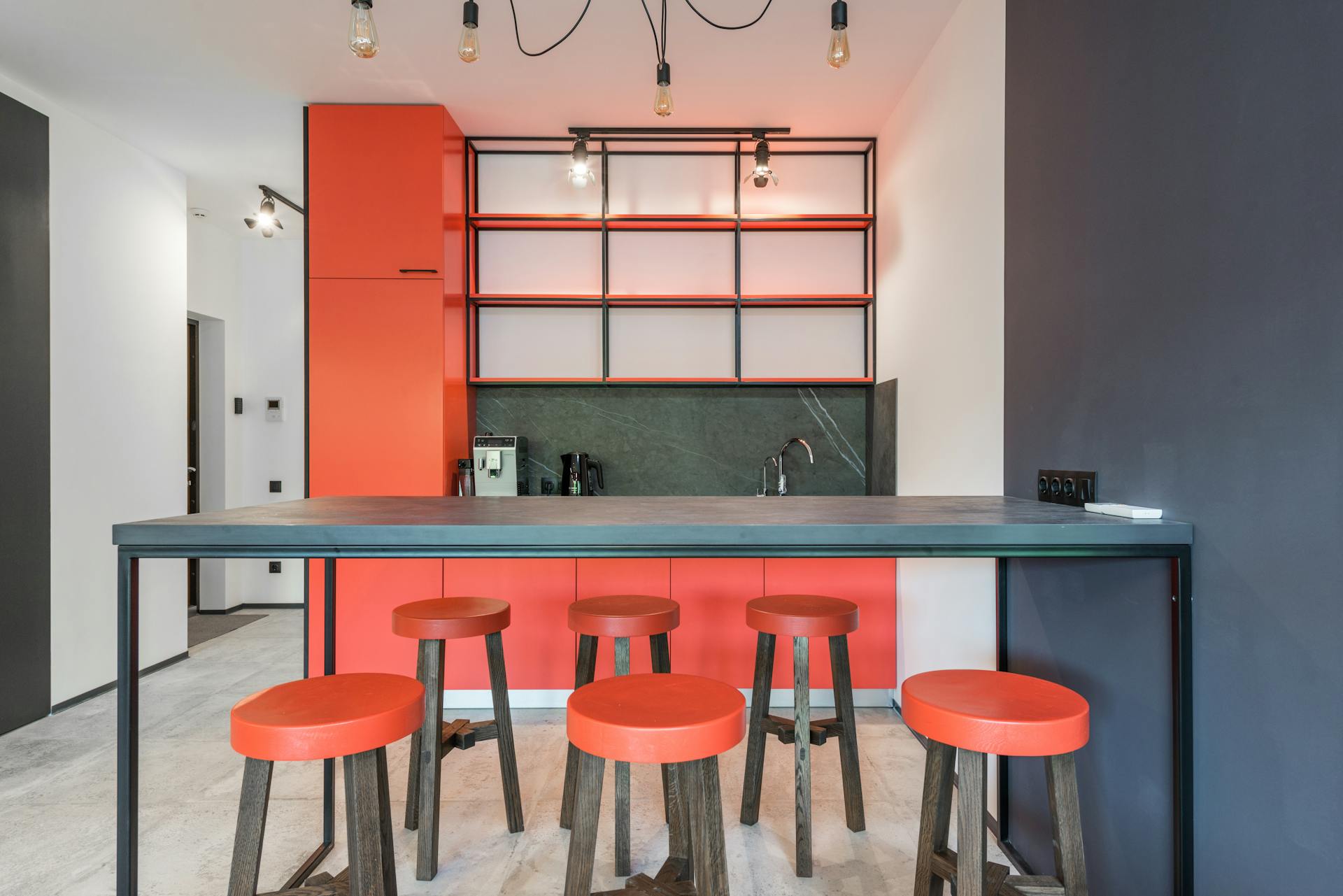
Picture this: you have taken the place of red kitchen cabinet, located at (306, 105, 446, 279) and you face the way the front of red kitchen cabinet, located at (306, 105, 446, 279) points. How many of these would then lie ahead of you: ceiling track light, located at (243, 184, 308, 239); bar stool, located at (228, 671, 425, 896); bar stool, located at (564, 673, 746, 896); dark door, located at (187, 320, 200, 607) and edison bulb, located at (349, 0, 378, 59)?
3

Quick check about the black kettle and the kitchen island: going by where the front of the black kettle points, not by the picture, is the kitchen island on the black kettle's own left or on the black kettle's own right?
on the black kettle's own left

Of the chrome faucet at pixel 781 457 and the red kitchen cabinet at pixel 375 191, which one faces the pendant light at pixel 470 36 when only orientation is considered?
the red kitchen cabinet

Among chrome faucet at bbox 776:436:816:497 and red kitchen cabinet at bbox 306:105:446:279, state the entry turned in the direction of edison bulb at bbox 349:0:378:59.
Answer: the red kitchen cabinet

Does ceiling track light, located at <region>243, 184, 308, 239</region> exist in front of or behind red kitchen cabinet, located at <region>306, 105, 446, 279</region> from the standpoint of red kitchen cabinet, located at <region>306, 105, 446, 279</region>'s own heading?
behind

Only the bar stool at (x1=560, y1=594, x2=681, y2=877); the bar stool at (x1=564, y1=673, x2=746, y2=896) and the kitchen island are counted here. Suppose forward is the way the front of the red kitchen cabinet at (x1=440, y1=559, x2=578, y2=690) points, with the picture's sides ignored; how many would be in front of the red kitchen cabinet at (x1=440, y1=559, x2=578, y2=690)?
3

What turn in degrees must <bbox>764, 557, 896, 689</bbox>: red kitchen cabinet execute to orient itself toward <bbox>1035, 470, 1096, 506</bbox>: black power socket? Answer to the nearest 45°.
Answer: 0° — it already faces it

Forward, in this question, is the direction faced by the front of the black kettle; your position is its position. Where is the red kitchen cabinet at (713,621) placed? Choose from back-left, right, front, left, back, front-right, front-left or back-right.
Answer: back-left

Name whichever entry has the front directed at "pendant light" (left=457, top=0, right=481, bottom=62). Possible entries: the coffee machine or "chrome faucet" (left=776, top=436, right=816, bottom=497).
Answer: the coffee machine

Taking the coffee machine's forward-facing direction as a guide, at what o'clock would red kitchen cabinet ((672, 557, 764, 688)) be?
The red kitchen cabinet is roughly at 10 o'clock from the coffee machine.

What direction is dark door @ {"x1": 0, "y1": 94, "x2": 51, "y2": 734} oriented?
to the viewer's right
